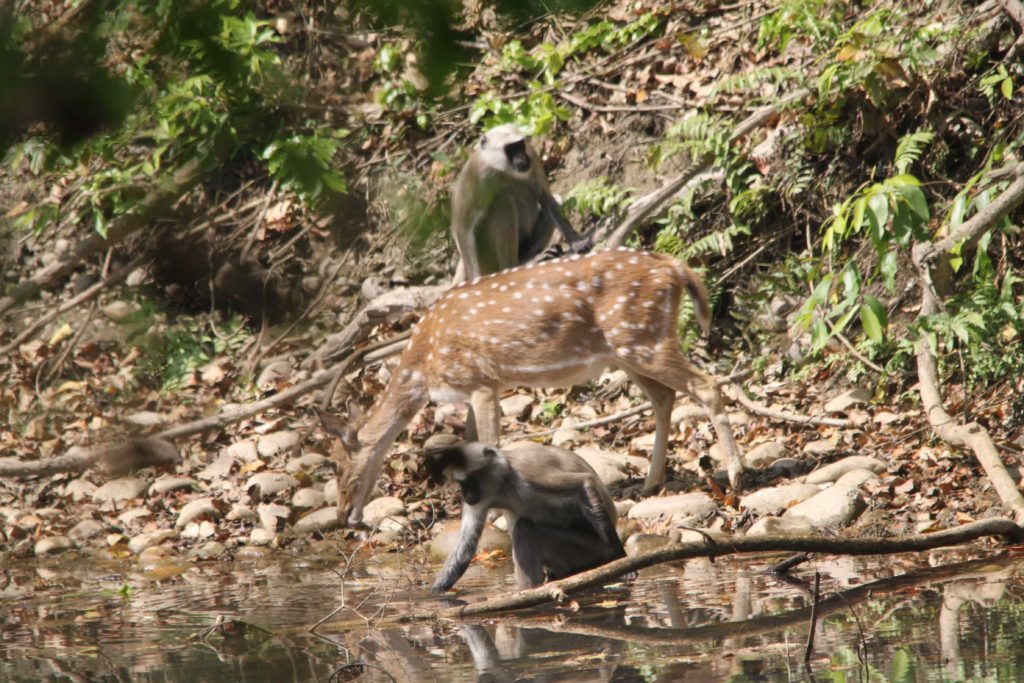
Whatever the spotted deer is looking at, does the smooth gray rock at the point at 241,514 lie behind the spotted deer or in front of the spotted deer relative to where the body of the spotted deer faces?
in front

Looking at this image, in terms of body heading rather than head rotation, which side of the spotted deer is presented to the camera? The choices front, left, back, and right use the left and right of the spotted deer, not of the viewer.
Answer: left

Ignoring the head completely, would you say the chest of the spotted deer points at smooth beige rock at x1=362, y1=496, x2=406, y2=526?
yes

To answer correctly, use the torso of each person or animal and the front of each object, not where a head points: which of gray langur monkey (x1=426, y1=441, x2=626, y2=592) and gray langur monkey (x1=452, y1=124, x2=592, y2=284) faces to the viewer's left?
gray langur monkey (x1=426, y1=441, x2=626, y2=592)

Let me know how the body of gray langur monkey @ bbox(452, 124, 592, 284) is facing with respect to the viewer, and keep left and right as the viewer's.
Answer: facing the viewer and to the right of the viewer

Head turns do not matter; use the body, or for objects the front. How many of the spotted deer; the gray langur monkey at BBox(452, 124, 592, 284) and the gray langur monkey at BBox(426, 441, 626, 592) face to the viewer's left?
2

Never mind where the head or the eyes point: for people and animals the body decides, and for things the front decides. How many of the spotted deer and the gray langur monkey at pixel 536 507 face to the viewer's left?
2

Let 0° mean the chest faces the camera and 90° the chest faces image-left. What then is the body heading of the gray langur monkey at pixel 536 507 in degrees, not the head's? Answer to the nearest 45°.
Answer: approximately 90°

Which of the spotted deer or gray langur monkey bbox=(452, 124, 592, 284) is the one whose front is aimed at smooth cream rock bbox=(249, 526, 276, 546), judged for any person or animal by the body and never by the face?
the spotted deer

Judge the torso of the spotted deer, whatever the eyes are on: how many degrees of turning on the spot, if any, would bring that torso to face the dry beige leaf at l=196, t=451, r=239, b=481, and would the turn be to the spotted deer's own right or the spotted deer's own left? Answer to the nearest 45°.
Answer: approximately 45° to the spotted deer's own right
